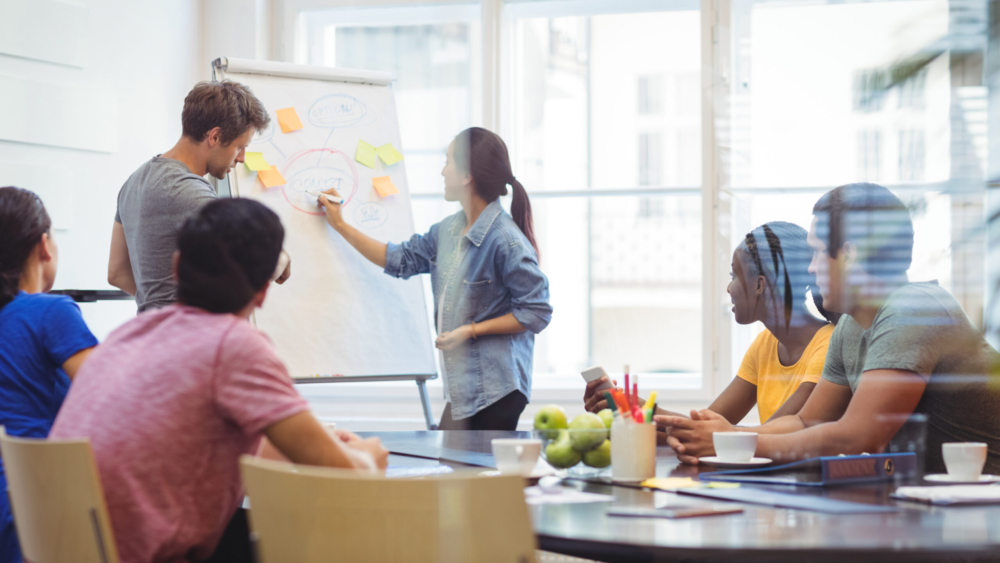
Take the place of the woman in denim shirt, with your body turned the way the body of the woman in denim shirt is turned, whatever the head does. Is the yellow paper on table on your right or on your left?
on your left

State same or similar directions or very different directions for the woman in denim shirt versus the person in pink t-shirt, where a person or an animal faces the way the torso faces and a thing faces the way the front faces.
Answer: very different directions

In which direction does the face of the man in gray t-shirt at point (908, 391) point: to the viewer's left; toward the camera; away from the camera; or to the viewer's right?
to the viewer's left

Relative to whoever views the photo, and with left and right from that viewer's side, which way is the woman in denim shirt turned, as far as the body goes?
facing the viewer and to the left of the viewer

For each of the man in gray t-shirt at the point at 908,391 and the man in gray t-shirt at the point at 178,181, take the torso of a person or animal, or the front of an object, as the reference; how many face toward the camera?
0

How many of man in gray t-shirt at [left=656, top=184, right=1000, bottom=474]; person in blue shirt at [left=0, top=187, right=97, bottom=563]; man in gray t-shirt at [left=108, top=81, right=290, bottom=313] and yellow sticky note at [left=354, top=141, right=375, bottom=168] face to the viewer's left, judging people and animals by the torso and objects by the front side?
1

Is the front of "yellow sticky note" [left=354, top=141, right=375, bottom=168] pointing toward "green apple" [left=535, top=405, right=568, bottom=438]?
yes

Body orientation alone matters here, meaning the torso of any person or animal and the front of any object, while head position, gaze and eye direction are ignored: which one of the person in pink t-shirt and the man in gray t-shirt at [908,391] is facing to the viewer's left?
the man in gray t-shirt

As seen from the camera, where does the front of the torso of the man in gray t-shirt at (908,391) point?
to the viewer's left

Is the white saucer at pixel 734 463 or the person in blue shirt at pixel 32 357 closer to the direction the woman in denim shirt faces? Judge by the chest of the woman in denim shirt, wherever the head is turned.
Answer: the person in blue shirt

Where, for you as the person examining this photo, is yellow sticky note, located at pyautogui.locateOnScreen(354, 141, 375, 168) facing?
facing the viewer

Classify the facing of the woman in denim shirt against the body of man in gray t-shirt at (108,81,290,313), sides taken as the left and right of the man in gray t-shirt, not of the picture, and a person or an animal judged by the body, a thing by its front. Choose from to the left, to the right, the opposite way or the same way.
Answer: the opposite way
